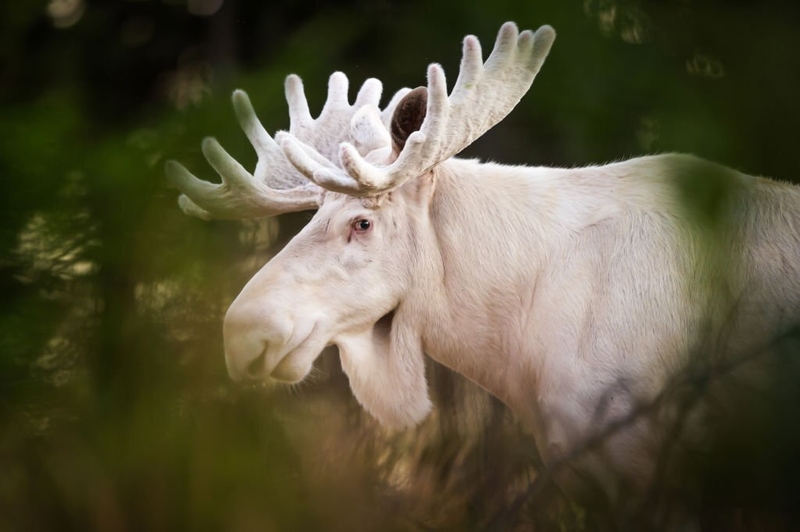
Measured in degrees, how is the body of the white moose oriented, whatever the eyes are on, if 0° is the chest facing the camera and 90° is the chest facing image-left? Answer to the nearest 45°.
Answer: approximately 90°
